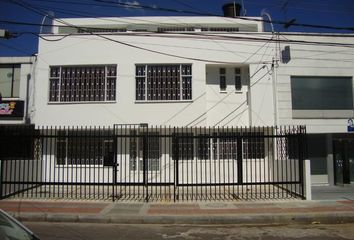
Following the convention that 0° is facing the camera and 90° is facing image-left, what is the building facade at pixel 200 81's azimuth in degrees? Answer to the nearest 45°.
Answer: approximately 0°
